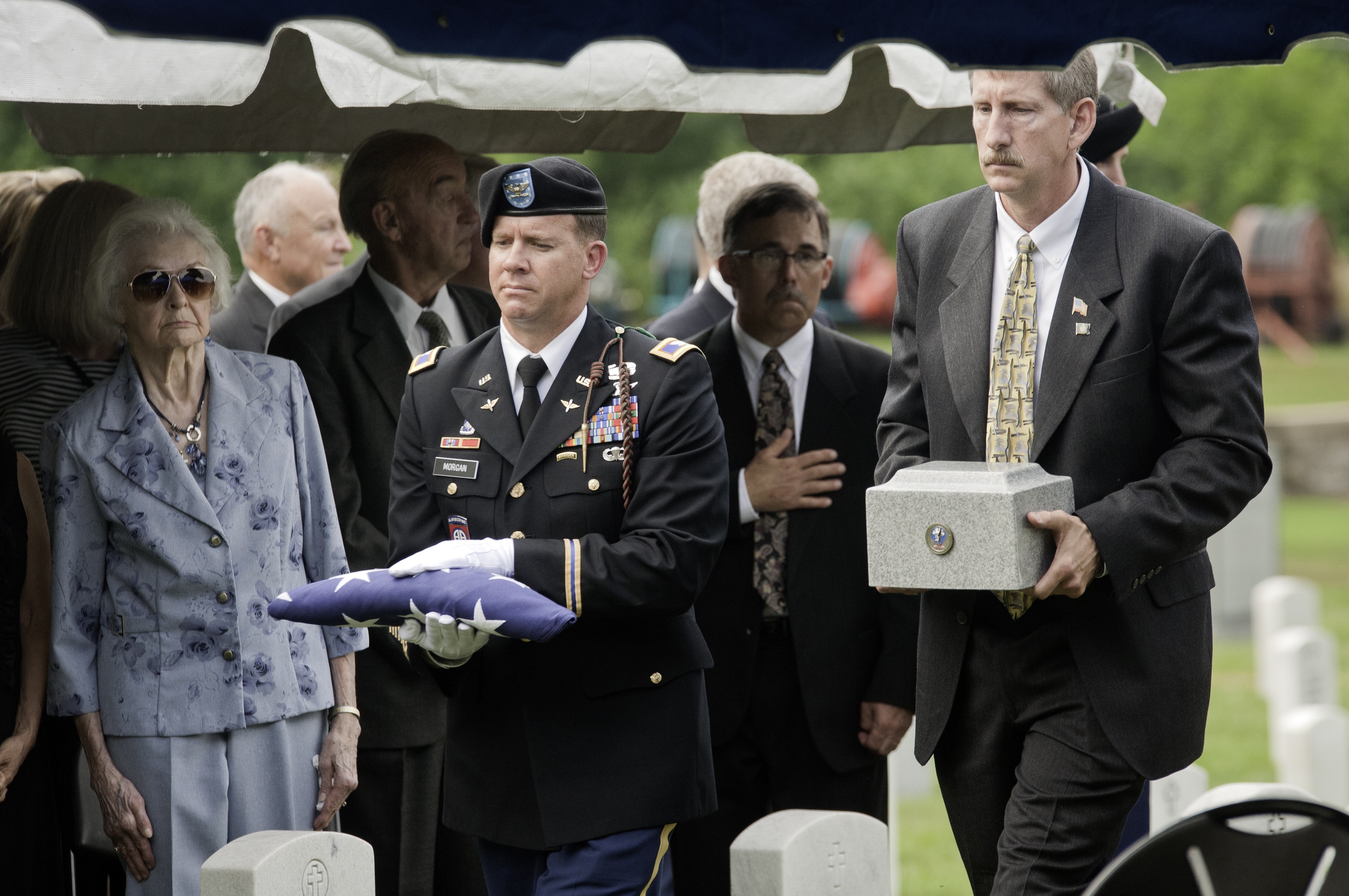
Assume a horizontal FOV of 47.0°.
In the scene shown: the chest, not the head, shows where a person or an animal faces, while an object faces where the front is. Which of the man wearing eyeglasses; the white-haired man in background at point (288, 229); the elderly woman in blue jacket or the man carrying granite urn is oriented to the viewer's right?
the white-haired man in background

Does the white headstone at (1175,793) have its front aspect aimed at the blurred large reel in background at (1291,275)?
no

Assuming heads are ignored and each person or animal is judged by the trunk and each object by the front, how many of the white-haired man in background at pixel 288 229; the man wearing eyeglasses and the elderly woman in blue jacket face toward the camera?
2

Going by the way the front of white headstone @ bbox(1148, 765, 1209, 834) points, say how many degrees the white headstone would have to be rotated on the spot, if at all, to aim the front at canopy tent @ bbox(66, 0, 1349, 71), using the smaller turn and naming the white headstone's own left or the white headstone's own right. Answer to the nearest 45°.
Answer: approximately 45° to the white headstone's own right

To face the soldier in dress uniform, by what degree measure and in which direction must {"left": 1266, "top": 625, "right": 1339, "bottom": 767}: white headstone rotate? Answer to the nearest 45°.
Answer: approximately 45° to its right

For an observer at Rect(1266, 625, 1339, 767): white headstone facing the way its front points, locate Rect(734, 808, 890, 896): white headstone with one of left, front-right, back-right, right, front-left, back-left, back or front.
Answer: front-right

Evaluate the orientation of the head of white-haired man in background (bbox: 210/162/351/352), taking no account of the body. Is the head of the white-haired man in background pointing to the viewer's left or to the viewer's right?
to the viewer's right

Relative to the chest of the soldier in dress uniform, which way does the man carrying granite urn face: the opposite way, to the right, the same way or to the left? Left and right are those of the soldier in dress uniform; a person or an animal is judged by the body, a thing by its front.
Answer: the same way

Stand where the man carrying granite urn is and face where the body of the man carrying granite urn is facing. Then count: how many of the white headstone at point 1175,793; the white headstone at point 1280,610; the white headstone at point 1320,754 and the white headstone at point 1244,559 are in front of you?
0

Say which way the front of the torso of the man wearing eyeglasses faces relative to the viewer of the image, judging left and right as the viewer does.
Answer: facing the viewer

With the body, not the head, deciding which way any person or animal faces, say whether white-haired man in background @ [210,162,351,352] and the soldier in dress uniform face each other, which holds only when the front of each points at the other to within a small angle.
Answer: no

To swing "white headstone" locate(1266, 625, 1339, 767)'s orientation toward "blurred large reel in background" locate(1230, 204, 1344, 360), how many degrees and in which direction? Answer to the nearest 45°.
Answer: approximately 135° to its left

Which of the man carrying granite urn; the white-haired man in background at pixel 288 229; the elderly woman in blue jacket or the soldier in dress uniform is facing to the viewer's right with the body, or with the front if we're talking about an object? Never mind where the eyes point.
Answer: the white-haired man in background

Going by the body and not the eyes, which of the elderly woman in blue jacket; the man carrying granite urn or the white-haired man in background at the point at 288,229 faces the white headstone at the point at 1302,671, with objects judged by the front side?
the white-haired man in background

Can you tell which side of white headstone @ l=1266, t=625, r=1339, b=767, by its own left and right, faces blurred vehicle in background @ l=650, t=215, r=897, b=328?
back

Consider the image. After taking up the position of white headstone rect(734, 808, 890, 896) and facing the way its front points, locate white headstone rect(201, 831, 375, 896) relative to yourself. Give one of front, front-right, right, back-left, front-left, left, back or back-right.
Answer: back-right

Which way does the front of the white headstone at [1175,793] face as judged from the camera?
facing the viewer and to the right of the viewer

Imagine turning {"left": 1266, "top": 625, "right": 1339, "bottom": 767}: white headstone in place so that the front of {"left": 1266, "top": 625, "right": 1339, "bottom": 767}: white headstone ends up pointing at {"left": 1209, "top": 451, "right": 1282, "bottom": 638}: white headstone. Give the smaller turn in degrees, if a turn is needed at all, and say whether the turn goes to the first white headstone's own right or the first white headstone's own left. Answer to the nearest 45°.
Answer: approximately 135° to the first white headstone's own left

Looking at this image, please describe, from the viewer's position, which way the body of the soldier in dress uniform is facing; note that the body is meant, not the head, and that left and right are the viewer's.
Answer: facing the viewer and to the left of the viewer
